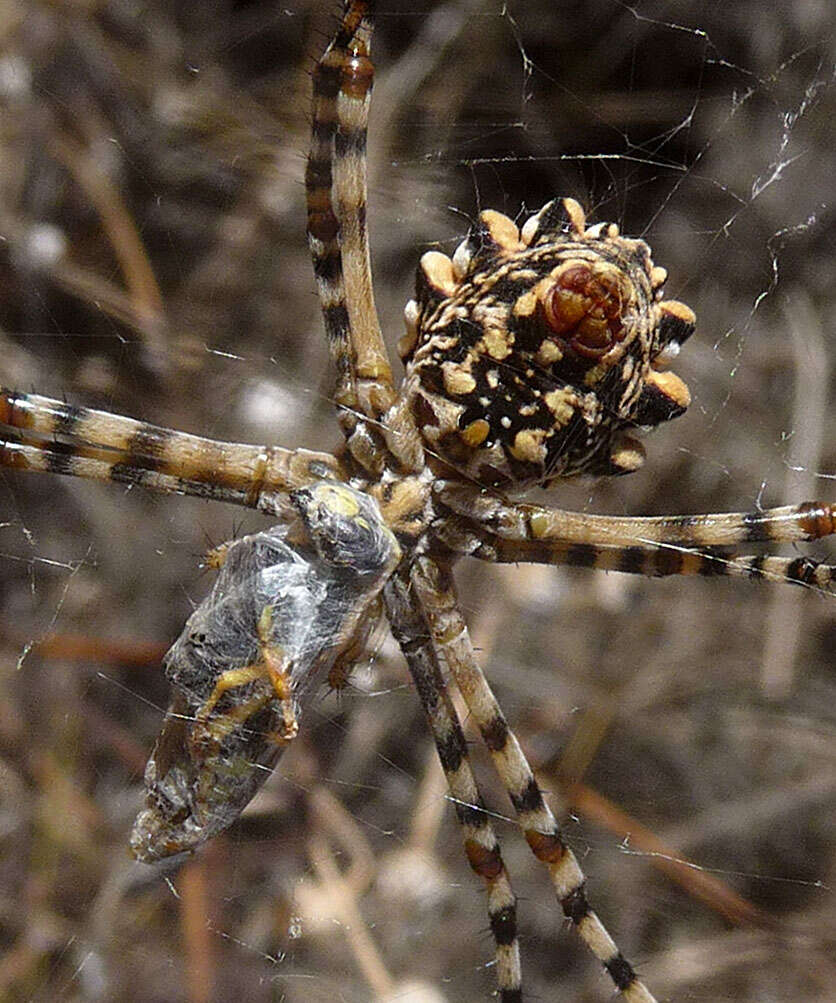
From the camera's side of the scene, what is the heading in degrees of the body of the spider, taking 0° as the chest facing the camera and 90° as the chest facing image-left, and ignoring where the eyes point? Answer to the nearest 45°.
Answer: approximately 90°
